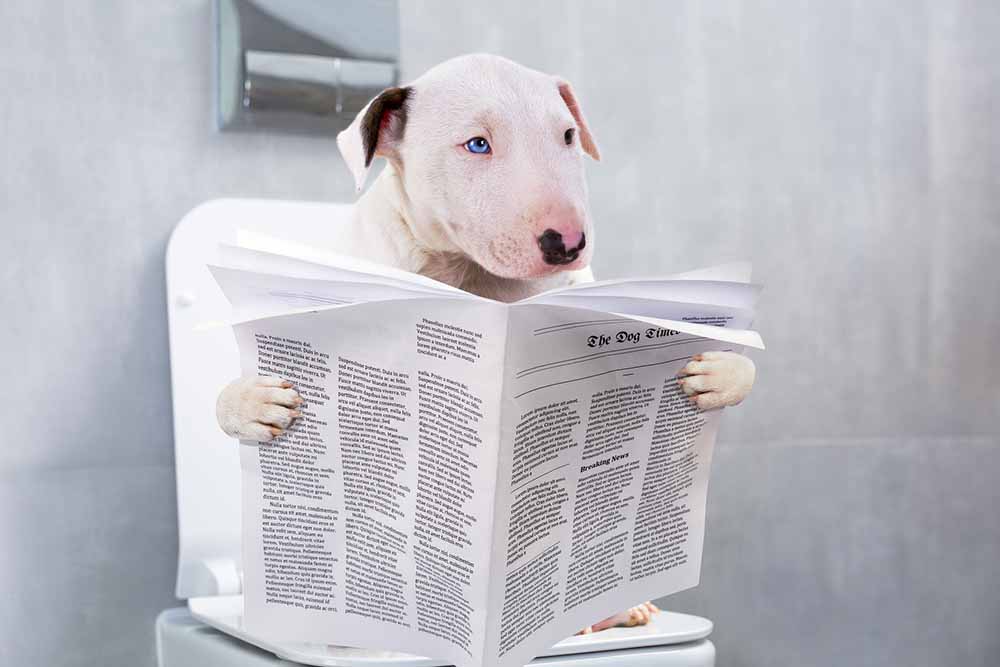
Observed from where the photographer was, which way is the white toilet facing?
facing the viewer and to the right of the viewer
